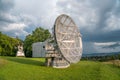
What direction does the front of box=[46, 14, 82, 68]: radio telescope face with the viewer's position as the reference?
facing the viewer and to the right of the viewer
